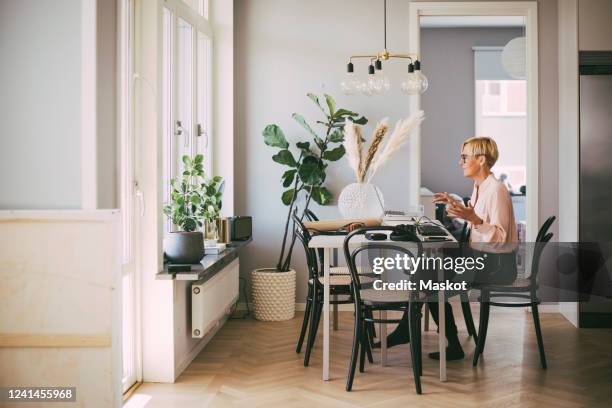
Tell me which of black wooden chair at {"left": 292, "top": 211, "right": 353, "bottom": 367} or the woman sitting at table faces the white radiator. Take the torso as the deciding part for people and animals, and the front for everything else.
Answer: the woman sitting at table

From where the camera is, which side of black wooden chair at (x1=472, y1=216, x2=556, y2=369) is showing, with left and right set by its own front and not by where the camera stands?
left

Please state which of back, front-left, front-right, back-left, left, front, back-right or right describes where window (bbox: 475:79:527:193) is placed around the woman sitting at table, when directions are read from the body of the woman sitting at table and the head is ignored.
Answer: right

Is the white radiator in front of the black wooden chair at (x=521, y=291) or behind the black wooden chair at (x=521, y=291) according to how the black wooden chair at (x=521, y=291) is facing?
in front

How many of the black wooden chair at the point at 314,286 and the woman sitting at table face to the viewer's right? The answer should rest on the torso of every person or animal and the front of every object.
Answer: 1

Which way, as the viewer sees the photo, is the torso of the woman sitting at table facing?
to the viewer's left

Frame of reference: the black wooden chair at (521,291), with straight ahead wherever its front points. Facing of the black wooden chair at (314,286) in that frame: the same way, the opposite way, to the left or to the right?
the opposite way

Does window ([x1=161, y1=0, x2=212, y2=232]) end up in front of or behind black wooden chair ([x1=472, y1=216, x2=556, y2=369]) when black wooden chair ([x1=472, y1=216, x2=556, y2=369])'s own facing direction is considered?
in front

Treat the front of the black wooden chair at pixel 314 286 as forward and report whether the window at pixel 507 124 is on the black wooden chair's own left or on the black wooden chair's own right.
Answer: on the black wooden chair's own left

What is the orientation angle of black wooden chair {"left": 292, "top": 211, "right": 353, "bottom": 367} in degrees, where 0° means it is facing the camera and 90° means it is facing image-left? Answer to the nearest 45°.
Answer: approximately 270°

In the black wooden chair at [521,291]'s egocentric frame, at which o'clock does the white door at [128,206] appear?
The white door is roughly at 11 o'clock from the black wooden chair.

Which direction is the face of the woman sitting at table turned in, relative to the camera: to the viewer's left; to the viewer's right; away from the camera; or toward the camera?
to the viewer's left

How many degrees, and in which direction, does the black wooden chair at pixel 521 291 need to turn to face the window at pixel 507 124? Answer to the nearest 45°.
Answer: approximately 90° to its right

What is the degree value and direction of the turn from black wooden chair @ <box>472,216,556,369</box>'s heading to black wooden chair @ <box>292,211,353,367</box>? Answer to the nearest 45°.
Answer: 0° — it already faces it

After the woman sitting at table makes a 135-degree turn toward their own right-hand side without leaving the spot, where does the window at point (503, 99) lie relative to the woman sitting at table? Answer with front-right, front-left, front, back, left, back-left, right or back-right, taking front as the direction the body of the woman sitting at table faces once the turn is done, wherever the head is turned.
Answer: front-left
